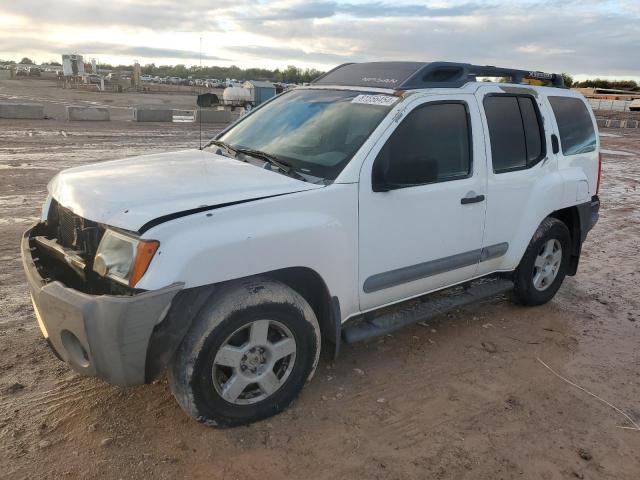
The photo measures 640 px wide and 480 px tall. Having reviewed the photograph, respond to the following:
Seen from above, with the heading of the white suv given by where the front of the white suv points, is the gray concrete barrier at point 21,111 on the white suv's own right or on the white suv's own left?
on the white suv's own right

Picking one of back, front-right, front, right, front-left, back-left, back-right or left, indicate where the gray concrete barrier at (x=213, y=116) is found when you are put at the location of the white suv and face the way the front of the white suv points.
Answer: back-right

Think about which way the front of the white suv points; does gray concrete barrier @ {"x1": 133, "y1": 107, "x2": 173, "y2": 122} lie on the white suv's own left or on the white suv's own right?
on the white suv's own right

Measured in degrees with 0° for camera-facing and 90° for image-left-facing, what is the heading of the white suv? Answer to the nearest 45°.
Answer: approximately 45°
